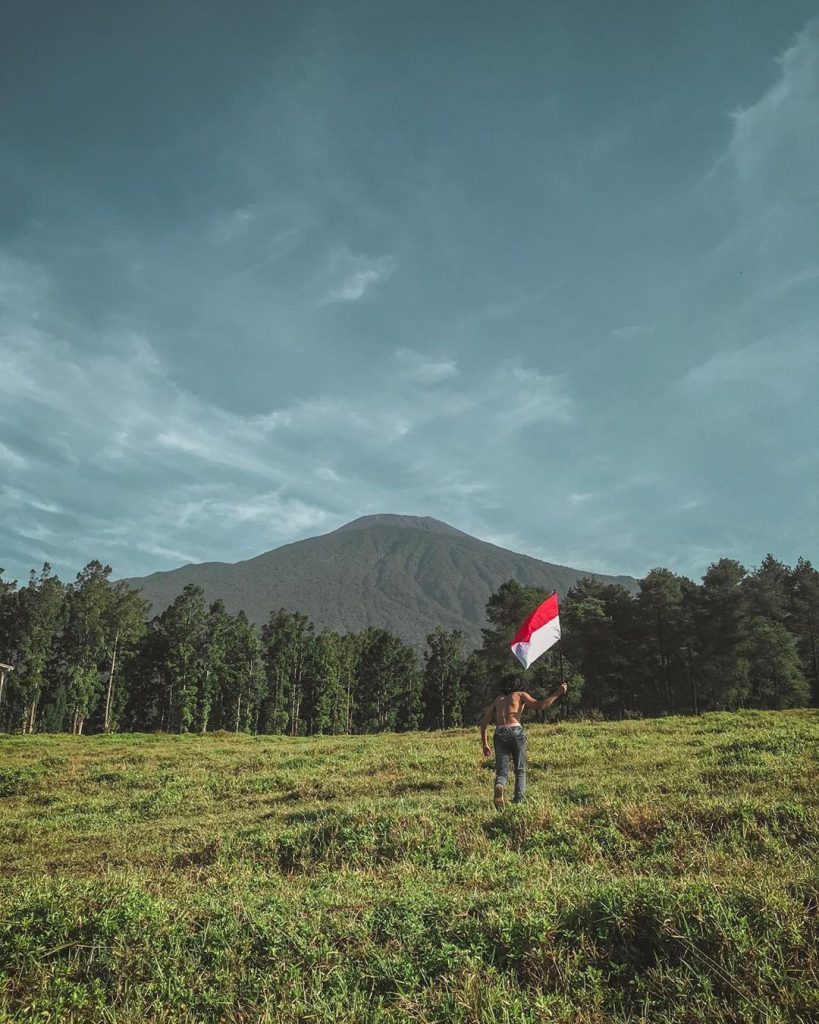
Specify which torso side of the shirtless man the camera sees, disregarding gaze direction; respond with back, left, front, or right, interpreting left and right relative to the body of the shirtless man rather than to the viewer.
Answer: back
